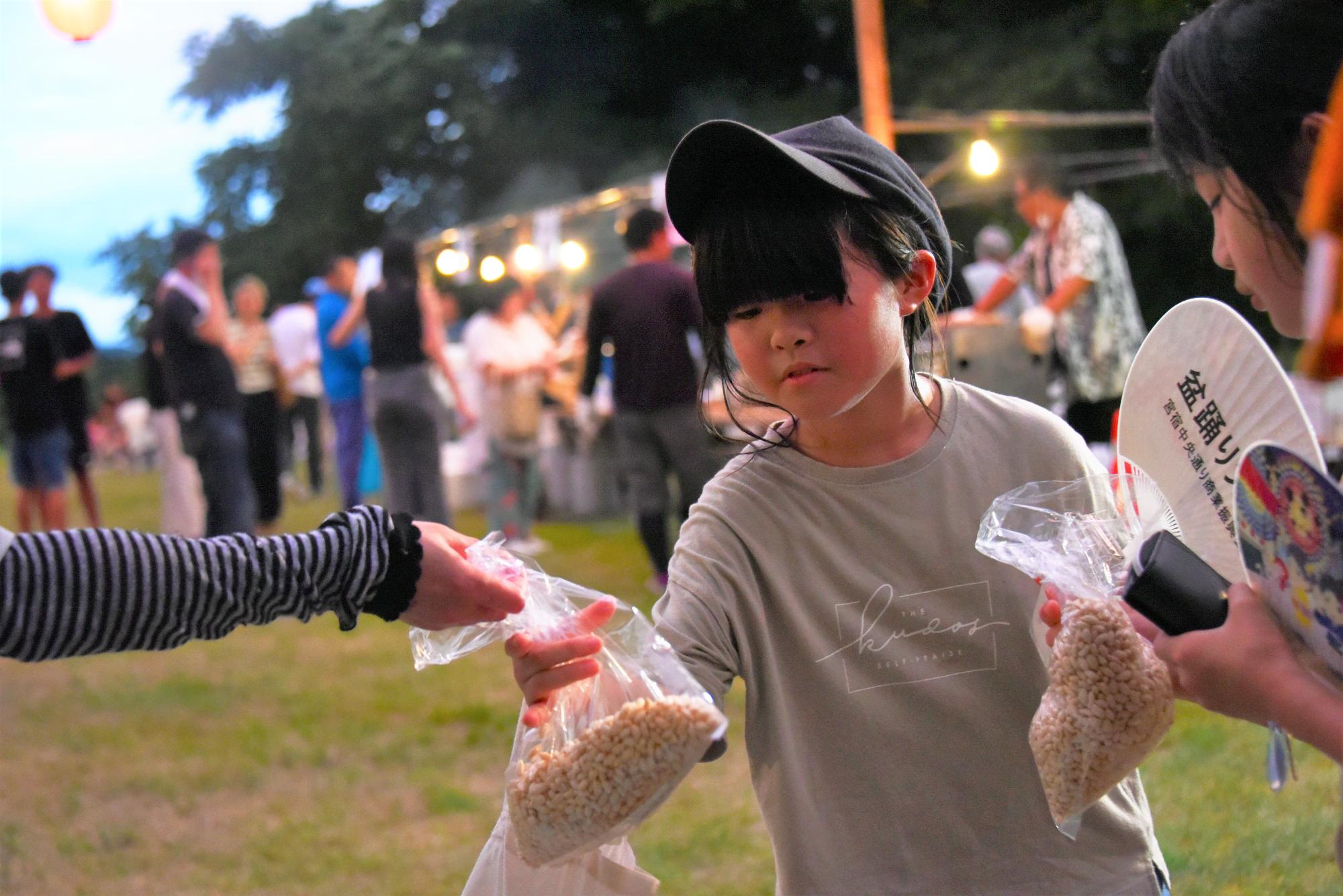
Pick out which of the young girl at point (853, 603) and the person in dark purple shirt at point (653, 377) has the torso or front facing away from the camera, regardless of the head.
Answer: the person in dark purple shirt

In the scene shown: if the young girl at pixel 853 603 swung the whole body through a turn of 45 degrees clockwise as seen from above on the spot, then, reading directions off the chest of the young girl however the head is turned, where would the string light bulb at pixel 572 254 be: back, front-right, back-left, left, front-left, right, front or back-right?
back-right

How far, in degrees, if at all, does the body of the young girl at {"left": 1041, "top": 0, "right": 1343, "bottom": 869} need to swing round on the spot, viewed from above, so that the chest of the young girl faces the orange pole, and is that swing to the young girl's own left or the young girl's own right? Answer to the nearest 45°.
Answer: approximately 90° to the young girl's own right

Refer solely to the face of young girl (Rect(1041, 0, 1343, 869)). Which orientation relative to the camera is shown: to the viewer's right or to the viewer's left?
to the viewer's left

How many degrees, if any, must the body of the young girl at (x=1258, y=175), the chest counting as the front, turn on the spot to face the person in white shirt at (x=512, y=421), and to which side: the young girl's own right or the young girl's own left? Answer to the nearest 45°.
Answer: approximately 45° to the young girl's own right

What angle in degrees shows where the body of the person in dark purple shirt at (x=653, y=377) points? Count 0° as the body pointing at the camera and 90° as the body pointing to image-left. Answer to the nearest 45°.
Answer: approximately 180°
